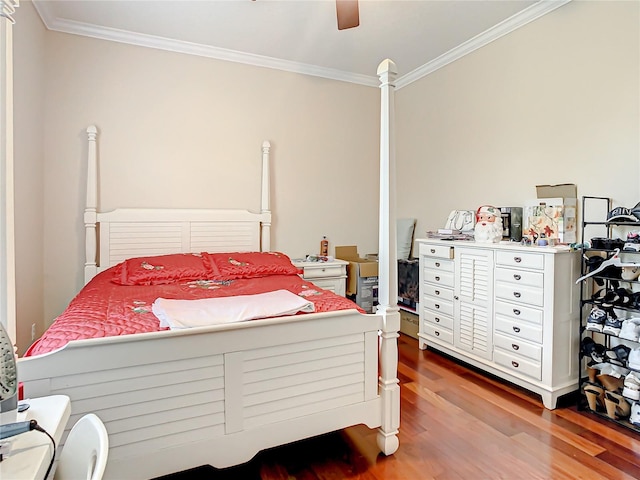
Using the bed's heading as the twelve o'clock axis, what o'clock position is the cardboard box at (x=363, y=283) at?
The cardboard box is roughly at 7 o'clock from the bed.

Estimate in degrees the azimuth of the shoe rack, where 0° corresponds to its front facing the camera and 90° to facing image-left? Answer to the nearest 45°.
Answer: approximately 45°

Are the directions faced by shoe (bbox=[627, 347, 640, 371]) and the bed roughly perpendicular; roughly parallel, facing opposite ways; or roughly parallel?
roughly perpendicular

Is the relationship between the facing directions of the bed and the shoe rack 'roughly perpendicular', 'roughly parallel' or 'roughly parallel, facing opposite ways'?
roughly perpendicular

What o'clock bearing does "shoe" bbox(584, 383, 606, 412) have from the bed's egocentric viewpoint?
The shoe is roughly at 9 o'clock from the bed.
